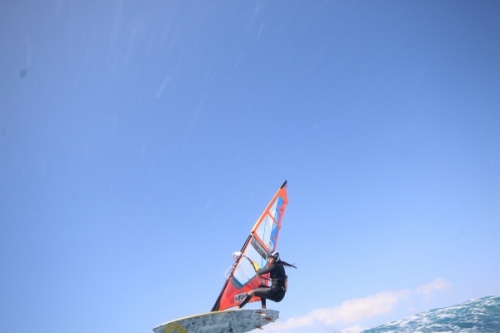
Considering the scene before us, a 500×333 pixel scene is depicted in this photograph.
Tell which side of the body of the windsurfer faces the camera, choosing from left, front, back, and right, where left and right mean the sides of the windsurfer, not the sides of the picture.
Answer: left
